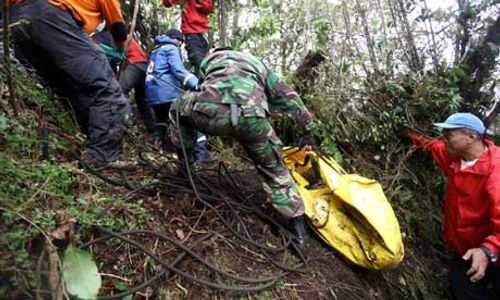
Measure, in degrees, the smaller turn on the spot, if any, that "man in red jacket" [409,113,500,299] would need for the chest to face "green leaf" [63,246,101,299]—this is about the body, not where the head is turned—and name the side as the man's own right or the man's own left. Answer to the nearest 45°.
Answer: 0° — they already face it

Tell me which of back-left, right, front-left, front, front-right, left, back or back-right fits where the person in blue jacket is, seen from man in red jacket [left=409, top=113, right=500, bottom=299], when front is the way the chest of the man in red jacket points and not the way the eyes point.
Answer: front-right

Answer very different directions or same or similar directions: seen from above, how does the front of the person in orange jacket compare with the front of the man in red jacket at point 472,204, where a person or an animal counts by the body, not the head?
very different directions

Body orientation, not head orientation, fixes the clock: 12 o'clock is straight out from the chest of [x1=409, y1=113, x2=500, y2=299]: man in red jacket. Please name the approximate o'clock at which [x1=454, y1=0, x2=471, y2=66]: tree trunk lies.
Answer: The tree trunk is roughly at 4 o'clock from the man in red jacket.

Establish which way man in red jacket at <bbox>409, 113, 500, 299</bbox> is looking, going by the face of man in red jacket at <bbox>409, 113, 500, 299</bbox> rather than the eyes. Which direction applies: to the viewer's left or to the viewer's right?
to the viewer's left

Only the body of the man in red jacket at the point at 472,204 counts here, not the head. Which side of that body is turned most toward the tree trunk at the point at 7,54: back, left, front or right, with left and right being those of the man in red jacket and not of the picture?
front

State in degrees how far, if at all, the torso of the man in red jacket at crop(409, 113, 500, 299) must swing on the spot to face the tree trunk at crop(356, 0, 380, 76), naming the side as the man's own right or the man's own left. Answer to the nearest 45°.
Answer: approximately 90° to the man's own right

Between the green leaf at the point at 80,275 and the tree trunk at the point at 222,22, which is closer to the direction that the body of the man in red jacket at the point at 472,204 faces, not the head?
the green leaf

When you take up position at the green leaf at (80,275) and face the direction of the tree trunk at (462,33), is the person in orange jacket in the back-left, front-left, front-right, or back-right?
front-left

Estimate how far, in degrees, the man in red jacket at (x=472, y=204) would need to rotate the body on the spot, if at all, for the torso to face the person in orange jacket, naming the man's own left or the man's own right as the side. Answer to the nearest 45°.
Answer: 0° — they already face them

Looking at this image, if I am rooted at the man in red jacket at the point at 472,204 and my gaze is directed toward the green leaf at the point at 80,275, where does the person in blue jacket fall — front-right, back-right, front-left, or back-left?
front-right
